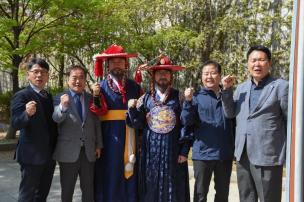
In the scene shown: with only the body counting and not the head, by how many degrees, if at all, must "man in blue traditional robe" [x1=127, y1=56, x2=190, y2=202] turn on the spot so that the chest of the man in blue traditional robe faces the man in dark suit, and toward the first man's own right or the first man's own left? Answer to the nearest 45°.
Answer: approximately 90° to the first man's own right

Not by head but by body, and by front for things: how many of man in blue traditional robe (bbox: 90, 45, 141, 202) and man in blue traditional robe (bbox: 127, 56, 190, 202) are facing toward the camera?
2

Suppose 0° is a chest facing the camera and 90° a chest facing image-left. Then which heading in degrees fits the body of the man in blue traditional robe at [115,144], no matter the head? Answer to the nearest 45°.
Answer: approximately 0°

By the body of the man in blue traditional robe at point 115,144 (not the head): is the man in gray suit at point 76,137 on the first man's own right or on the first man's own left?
on the first man's own right

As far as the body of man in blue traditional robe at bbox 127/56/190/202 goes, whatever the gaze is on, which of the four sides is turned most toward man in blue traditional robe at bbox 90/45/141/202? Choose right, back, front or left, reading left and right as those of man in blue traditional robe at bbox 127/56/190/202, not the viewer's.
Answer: right

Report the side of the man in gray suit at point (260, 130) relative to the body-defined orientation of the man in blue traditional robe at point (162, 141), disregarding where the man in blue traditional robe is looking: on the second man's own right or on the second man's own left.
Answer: on the second man's own left
